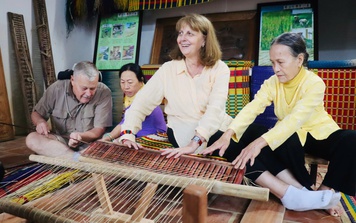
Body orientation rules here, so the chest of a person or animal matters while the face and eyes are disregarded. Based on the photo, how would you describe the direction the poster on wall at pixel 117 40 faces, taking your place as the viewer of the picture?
facing the viewer

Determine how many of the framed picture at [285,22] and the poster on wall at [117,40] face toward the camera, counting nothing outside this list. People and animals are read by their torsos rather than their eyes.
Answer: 2

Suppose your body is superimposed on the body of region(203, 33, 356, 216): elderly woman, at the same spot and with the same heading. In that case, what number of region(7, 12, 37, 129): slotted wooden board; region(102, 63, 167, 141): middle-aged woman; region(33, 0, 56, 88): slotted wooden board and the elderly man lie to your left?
0

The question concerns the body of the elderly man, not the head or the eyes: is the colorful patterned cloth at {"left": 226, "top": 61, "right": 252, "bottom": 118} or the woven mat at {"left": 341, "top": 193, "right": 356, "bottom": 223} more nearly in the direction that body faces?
the woven mat

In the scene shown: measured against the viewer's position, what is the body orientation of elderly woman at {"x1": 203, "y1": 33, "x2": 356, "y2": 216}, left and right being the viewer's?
facing the viewer and to the left of the viewer

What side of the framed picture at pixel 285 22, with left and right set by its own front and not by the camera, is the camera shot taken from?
front

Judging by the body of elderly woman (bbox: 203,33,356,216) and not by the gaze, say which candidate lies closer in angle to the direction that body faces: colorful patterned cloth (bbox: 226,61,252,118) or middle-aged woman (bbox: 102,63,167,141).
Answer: the middle-aged woman

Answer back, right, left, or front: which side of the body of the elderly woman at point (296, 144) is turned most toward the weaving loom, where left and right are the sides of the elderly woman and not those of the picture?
front

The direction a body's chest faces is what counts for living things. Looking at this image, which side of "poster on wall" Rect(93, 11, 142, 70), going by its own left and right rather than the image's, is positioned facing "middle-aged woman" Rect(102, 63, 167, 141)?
front

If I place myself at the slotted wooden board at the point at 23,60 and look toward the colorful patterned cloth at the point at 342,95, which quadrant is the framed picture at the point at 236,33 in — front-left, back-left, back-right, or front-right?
front-left

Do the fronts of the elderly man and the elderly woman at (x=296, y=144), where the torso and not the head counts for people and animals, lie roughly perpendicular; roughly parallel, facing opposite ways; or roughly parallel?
roughly perpendicular

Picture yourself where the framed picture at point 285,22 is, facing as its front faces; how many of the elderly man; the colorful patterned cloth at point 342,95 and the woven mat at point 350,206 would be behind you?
0

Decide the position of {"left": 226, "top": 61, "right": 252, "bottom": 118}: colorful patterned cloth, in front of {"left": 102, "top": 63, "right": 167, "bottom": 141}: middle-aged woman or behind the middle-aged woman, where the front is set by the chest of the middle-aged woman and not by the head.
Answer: behind

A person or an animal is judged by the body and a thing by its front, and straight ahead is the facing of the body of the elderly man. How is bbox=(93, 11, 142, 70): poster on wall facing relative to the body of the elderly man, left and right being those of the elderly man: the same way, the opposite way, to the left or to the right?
the same way

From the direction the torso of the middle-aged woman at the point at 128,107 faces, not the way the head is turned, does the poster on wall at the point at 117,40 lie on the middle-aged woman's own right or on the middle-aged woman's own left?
on the middle-aged woman's own right

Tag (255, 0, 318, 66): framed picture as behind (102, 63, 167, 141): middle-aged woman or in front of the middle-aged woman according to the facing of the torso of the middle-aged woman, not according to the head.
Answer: behind

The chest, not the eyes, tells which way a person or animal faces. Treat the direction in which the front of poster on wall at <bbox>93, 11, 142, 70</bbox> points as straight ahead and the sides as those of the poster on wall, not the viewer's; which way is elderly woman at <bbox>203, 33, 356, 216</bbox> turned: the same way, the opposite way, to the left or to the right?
to the right

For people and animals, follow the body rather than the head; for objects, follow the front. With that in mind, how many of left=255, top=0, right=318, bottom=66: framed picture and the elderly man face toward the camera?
2

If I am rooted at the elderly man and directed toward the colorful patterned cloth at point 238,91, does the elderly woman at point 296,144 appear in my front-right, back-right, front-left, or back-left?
front-right

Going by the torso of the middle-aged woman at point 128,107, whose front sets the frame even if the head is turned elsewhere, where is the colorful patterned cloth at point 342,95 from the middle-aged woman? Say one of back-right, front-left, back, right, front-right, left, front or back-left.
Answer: back-left

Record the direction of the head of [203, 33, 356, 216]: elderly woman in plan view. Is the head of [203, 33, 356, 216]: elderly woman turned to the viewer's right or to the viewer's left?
to the viewer's left

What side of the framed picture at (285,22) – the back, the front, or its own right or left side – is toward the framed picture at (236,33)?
right
